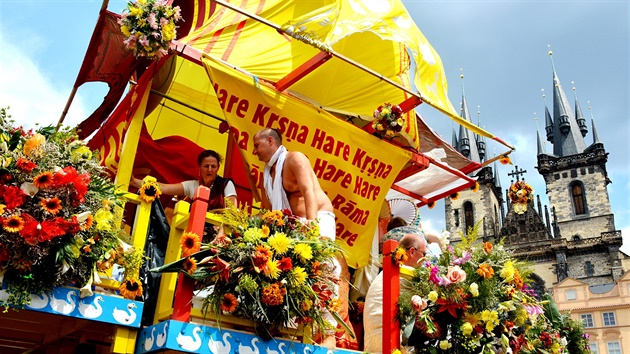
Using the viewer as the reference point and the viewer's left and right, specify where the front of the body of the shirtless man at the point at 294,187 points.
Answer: facing to the left of the viewer

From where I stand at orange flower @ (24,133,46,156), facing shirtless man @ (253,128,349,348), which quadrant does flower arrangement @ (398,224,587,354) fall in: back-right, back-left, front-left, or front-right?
front-right

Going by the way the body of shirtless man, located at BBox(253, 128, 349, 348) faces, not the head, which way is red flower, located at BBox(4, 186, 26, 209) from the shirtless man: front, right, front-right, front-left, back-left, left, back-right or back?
front-left

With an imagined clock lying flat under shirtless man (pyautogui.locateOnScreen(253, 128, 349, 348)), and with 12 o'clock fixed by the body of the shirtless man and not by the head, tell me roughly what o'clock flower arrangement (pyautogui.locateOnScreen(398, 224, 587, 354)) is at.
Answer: The flower arrangement is roughly at 6 o'clock from the shirtless man.

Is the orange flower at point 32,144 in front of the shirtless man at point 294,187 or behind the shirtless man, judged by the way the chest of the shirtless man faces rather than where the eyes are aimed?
in front

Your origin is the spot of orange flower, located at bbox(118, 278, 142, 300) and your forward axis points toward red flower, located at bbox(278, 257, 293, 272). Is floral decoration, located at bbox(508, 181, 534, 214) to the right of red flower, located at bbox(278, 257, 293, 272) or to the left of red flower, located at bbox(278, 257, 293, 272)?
left

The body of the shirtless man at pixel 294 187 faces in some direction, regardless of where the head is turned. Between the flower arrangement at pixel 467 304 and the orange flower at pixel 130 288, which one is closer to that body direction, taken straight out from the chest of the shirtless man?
the orange flower

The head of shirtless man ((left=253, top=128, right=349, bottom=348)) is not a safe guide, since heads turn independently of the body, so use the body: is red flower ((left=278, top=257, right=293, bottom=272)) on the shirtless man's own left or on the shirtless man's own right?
on the shirtless man's own left
